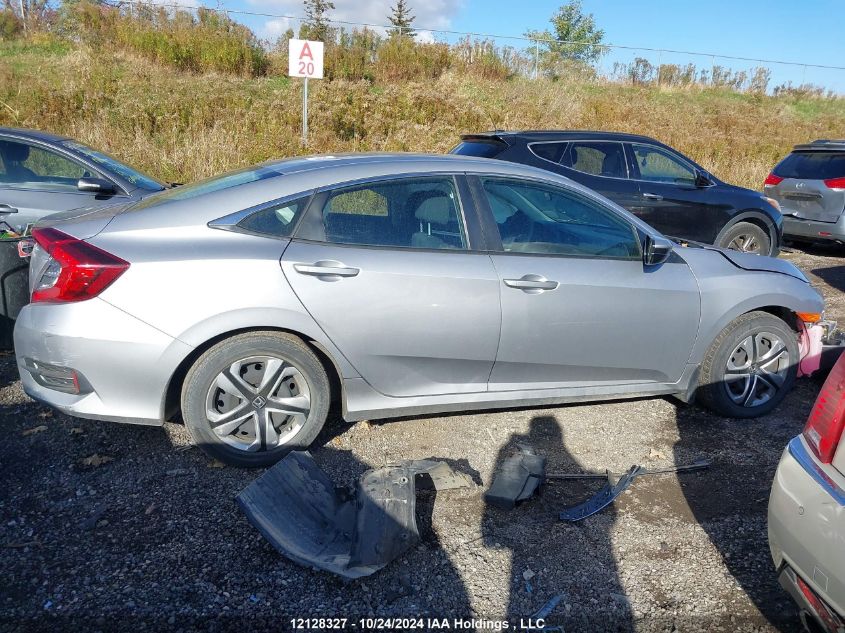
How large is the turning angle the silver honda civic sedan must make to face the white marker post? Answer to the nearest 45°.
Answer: approximately 90° to its left

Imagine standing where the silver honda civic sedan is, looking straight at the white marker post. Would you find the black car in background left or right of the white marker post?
right

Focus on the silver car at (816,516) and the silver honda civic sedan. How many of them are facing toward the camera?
0

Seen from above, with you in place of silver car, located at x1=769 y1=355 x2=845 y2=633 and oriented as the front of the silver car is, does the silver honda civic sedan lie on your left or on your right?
on your left

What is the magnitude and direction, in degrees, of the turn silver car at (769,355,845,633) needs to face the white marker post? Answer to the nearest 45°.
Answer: approximately 90° to its left

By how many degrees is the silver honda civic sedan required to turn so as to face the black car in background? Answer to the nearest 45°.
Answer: approximately 45° to its left

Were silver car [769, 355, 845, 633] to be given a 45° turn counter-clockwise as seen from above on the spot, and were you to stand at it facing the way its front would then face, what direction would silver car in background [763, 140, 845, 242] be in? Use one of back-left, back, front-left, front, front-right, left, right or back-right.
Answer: front

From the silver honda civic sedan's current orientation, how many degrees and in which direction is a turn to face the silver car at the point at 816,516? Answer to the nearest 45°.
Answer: approximately 45° to its right

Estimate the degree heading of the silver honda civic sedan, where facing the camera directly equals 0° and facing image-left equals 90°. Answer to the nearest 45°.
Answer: approximately 270°

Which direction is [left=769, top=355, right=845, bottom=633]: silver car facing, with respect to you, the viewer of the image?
facing away from the viewer and to the right of the viewer

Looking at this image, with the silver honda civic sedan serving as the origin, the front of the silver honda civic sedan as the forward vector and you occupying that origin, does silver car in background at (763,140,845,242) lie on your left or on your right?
on your left

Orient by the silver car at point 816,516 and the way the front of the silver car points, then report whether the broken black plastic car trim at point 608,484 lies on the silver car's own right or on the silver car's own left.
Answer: on the silver car's own left
